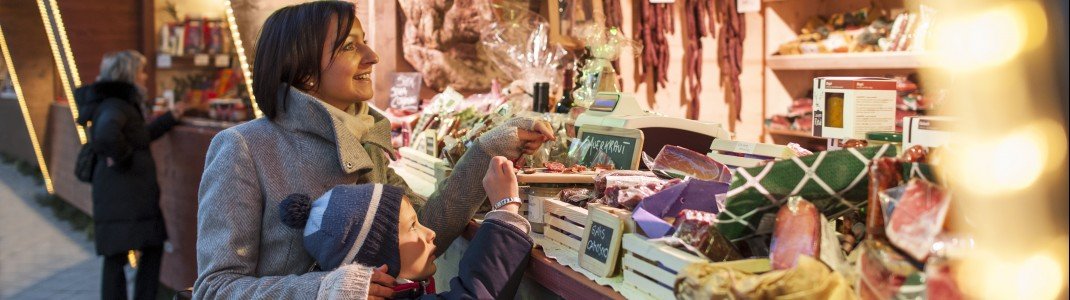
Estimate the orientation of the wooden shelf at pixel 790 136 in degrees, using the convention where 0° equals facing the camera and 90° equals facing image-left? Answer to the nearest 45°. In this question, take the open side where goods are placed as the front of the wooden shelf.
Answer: approximately 45°

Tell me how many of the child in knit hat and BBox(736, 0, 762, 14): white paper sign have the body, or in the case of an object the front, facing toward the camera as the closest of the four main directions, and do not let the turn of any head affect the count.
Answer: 1

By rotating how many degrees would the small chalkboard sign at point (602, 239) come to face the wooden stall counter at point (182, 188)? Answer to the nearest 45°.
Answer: approximately 90° to its right

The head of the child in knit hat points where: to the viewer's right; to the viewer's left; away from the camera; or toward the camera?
to the viewer's right

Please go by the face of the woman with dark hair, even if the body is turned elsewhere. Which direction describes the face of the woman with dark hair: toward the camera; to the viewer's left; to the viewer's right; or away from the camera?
to the viewer's right

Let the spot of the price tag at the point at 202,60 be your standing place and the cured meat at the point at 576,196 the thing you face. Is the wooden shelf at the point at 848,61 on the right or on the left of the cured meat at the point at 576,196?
left

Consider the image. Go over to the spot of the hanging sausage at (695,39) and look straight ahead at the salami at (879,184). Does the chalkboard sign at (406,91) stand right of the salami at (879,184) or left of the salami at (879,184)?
right

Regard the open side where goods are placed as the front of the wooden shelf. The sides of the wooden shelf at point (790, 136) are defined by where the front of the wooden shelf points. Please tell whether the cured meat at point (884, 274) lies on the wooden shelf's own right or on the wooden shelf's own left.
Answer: on the wooden shelf's own left
